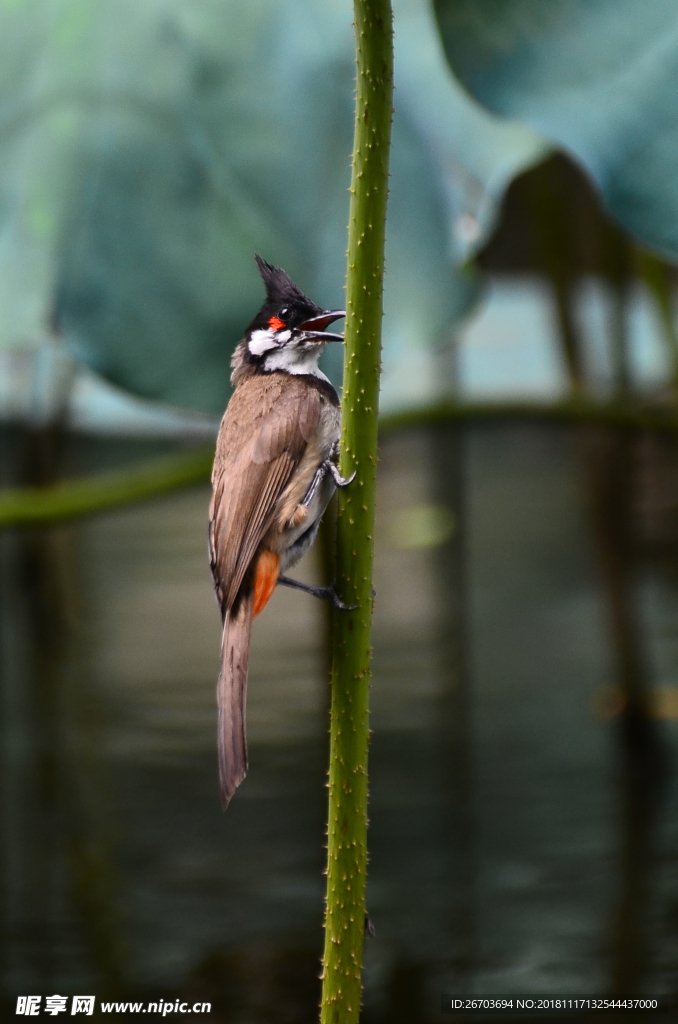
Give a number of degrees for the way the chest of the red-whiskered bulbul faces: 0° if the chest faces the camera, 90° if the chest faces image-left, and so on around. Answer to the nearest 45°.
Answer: approximately 270°
